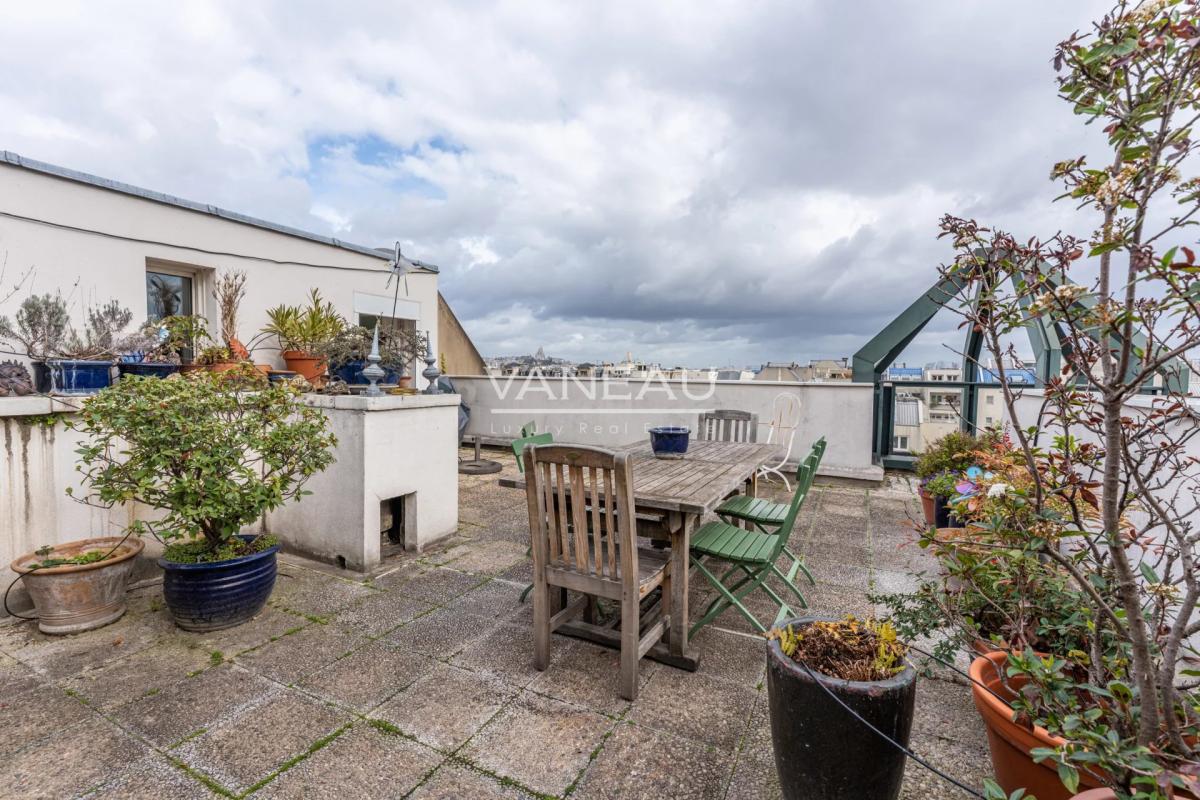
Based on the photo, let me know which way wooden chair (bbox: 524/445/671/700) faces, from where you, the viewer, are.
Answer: facing away from the viewer and to the right of the viewer

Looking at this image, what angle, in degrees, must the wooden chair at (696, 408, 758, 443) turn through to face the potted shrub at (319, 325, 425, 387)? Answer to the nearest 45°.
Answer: approximately 90° to its right

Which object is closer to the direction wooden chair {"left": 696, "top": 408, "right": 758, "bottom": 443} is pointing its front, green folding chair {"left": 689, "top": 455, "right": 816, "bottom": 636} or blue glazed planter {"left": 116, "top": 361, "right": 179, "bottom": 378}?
the green folding chair

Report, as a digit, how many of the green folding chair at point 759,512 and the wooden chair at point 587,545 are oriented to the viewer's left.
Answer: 1

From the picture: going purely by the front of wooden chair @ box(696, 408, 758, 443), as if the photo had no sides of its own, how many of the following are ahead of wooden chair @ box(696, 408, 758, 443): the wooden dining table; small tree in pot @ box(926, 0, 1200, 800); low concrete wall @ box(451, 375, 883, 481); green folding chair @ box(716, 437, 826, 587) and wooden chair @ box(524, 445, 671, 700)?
4

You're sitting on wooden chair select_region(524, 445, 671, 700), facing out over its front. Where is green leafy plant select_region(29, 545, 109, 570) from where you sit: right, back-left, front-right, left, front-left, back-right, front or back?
back-left

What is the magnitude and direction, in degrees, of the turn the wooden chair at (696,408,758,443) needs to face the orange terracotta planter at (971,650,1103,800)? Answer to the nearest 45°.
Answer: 0° — it already faces it

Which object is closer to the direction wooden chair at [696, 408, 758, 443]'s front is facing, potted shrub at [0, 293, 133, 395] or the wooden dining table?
the wooden dining table

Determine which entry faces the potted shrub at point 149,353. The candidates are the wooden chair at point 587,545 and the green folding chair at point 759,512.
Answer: the green folding chair

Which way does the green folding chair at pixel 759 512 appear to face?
to the viewer's left

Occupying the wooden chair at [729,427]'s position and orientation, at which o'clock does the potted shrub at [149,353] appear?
The potted shrub is roughly at 2 o'clock from the wooden chair.

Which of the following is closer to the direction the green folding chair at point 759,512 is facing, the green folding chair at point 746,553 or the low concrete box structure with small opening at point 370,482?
the low concrete box structure with small opening

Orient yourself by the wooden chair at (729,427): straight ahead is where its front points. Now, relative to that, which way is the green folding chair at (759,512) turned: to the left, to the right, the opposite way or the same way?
to the right

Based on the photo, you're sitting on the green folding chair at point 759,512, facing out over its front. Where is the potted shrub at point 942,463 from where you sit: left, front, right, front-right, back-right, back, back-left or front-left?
back-right

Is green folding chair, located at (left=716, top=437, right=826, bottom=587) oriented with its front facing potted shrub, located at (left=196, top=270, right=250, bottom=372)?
yes
